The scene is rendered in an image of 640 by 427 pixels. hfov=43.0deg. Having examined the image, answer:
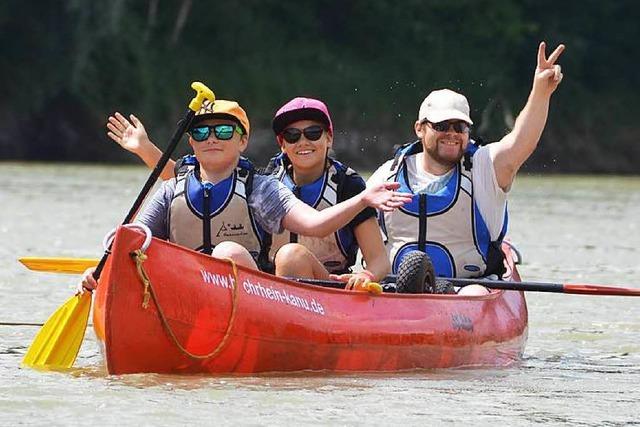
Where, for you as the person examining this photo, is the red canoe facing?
facing the viewer and to the left of the viewer
